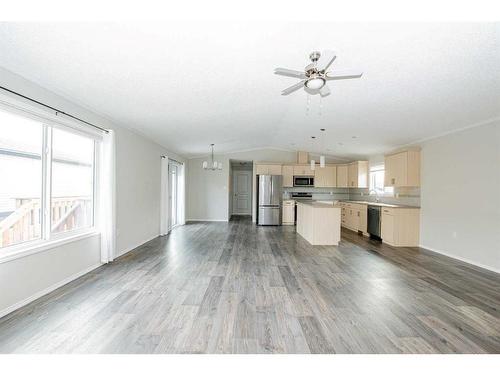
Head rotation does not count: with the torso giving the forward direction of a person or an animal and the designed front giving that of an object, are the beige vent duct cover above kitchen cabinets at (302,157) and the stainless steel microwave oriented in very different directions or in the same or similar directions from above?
same or similar directions

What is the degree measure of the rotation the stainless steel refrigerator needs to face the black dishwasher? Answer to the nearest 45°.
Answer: approximately 45° to its left

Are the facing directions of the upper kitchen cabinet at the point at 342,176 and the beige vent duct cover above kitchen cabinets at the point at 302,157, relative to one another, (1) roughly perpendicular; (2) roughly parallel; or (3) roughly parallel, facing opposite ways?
roughly parallel

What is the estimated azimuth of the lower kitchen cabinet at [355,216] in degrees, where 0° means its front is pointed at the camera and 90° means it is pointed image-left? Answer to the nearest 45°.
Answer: approximately 45°

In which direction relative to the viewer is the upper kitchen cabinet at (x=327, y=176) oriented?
toward the camera

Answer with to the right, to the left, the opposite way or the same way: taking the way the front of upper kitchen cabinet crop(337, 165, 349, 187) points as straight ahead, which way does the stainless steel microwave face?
the same way

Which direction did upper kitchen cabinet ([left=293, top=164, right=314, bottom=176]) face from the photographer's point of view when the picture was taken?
facing the viewer

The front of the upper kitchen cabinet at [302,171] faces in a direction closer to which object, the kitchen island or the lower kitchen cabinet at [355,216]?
the kitchen island

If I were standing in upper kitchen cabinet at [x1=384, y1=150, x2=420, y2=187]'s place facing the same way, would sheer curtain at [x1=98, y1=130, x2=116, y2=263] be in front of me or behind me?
in front

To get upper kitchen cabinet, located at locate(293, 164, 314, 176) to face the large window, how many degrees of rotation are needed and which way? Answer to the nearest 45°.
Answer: approximately 45° to its right

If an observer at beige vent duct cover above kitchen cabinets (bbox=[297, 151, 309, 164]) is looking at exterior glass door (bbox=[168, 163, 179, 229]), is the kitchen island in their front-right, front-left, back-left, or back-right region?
front-left

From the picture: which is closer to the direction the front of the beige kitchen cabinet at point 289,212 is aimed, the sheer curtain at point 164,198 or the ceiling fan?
the ceiling fan

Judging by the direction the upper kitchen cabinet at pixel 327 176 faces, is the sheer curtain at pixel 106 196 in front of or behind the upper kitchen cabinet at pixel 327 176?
in front

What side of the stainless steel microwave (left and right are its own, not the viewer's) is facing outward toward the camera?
front

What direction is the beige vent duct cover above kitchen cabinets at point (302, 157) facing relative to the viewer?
toward the camera

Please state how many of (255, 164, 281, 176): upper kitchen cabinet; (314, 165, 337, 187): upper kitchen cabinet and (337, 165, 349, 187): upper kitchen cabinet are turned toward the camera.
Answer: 3

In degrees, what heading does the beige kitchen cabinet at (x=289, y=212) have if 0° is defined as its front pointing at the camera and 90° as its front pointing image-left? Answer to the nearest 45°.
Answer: approximately 0°
